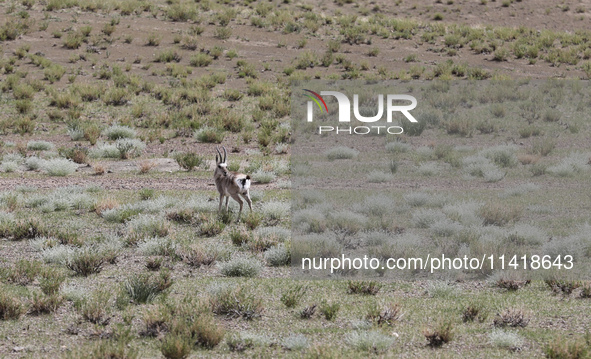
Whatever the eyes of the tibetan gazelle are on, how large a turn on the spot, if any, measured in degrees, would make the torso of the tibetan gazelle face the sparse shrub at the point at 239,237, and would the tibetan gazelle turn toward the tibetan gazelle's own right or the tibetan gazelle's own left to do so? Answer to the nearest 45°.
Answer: approximately 135° to the tibetan gazelle's own left

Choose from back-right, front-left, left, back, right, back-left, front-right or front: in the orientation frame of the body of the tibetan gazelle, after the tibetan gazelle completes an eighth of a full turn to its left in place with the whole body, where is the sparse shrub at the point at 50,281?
front-left

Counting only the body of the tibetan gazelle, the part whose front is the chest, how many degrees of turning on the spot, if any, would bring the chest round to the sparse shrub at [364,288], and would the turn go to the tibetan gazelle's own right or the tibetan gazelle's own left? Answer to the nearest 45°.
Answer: approximately 180°

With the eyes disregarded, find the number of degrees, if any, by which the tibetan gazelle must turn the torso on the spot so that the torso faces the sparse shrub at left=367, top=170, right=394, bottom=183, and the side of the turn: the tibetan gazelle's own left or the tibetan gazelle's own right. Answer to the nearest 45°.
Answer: approximately 90° to the tibetan gazelle's own right

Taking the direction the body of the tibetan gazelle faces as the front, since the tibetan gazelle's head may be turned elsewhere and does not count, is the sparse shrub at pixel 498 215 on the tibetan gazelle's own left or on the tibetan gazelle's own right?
on the tibetan gazelle's own right

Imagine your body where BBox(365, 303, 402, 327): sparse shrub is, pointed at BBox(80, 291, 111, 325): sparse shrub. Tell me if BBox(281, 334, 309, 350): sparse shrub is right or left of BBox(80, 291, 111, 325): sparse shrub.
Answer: left

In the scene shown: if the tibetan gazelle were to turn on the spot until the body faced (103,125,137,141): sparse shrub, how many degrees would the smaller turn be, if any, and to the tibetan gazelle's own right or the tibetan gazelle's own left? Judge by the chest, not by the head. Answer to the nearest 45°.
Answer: approximately 45° to the tibetan gazelle's own right

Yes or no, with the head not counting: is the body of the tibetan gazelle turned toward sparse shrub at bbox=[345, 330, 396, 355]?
no

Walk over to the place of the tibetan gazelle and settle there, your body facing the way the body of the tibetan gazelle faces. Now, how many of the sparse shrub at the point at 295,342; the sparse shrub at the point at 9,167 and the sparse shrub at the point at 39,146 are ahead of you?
2

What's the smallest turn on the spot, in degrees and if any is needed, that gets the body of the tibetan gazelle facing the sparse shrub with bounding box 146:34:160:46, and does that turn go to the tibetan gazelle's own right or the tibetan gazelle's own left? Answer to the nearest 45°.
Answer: approximately 45° to the tibetan gazelle's own right

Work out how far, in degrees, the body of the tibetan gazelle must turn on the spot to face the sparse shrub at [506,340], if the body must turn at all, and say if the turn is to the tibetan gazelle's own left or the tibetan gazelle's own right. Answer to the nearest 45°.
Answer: approximately 180°

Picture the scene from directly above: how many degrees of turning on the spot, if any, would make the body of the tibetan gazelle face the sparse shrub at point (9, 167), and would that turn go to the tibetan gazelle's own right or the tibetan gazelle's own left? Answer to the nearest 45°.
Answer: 0° — it already faces it

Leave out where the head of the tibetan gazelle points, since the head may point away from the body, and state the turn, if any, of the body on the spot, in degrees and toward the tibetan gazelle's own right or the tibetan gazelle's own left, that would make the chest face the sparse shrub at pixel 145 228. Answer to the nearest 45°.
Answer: approximately 45° to the tibetan gazelle's own left

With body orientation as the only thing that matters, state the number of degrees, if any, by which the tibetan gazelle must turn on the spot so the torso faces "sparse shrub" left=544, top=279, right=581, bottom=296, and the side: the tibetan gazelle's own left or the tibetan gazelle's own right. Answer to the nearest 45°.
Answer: approximately 180°

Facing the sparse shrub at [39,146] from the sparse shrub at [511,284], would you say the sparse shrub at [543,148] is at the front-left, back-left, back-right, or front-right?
front-right

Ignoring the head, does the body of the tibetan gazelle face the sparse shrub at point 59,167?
yes

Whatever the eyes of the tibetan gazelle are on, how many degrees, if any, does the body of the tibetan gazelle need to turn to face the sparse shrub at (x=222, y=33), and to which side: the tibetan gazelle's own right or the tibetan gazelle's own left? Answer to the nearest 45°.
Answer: approximately 45° to the tibetan gazelle's own right

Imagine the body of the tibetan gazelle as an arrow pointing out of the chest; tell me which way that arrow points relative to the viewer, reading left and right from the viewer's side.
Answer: facing away from the viewer and to the left of the viewer

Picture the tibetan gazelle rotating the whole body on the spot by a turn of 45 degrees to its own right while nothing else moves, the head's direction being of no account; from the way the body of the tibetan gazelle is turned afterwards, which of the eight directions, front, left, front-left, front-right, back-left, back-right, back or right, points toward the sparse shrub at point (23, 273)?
back-left
